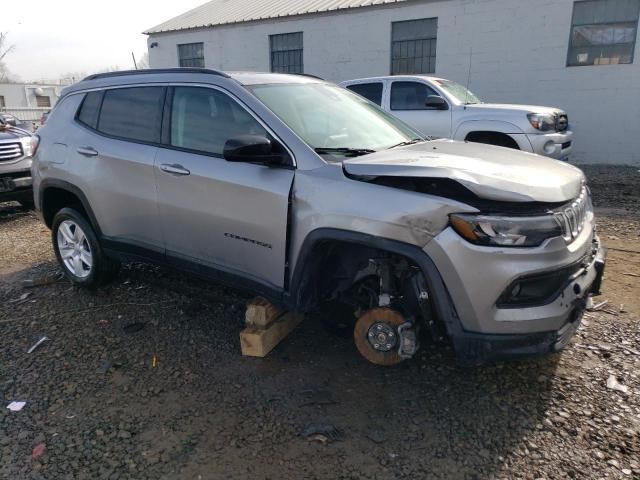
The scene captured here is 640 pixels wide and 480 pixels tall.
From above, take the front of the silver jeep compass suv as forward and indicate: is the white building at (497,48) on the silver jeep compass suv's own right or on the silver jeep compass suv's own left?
on the silver jeep compass suv's own left

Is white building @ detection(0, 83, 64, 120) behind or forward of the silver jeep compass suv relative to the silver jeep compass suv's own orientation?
behind

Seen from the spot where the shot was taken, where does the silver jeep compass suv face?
facing the viewer and to the right of the viewer

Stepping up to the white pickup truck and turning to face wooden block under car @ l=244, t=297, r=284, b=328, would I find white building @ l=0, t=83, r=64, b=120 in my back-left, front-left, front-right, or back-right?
back-right

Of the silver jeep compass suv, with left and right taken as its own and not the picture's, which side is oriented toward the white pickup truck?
left

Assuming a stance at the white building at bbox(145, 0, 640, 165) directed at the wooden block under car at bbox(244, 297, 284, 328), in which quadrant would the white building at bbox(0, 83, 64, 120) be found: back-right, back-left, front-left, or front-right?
back-right
